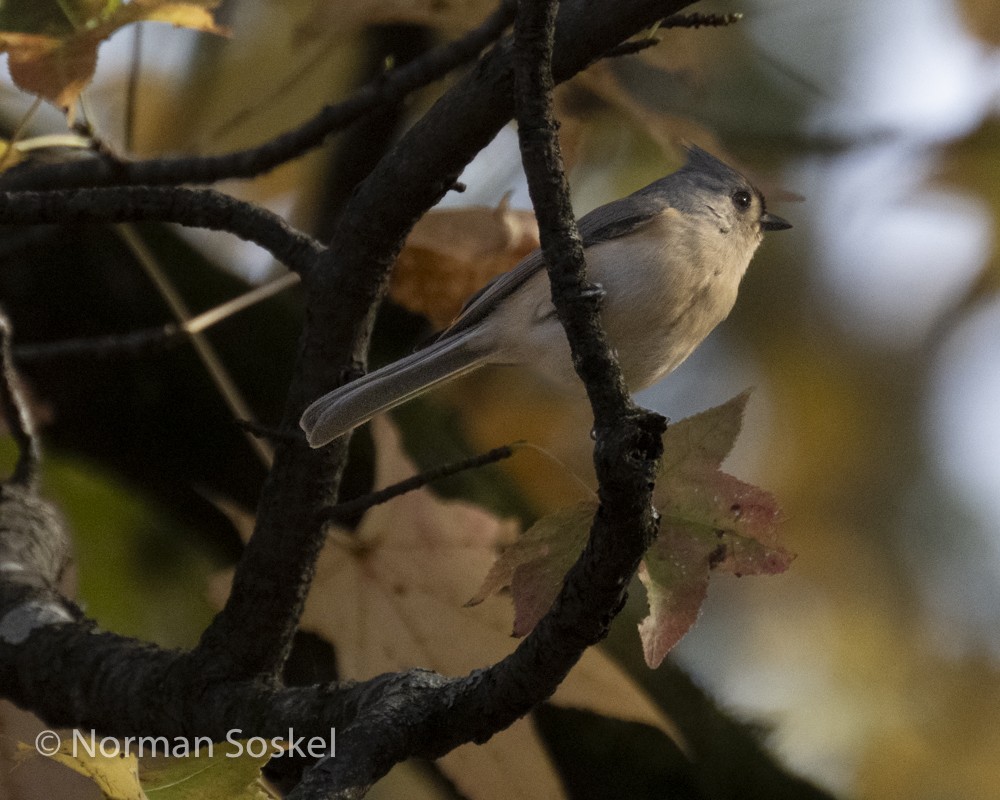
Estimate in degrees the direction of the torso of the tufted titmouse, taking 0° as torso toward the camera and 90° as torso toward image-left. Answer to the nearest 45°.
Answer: approximately 270°
